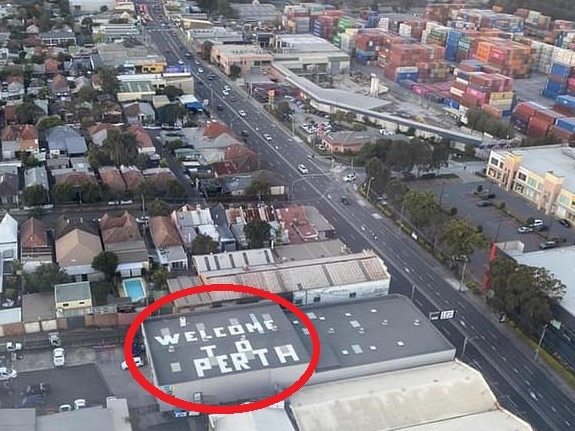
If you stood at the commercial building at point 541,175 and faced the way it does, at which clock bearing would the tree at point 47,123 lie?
The tree is roughly at 1 o'clock from the commercial building.

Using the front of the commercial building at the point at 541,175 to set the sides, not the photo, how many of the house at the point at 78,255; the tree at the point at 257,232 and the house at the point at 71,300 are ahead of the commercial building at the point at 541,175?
3

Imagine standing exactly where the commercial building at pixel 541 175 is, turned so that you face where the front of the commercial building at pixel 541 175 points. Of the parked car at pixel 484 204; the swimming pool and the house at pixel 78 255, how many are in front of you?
3

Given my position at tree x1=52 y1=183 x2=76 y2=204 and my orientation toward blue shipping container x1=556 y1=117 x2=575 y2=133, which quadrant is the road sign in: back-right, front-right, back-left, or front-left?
front-right

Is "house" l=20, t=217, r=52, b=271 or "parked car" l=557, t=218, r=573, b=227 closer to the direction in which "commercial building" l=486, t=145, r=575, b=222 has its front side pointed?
the house

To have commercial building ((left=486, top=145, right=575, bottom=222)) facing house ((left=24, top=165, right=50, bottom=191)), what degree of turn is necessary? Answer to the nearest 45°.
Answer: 0° — it already faces it

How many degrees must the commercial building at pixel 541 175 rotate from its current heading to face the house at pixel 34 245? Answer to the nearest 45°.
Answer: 0° — it already faces it

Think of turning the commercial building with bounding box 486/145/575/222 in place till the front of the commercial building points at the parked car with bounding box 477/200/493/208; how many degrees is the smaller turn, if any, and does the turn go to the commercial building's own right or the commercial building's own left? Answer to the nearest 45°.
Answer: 0° — it already faces it

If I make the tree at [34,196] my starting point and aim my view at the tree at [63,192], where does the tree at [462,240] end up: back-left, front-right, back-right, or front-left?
front-right

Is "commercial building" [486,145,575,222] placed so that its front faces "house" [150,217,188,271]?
yes

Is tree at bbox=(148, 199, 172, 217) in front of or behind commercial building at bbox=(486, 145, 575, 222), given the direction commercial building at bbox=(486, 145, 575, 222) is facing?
in front

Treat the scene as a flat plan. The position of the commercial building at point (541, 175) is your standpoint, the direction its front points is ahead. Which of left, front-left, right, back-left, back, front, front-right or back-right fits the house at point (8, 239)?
front

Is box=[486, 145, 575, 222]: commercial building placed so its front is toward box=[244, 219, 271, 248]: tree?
yes

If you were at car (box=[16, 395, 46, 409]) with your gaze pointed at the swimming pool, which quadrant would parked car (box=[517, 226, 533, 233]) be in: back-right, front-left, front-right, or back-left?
front-right

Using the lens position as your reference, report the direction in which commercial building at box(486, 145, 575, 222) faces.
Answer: facing the viewer and to the left of the viewer

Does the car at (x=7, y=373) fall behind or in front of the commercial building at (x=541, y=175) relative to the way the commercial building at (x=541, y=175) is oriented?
in front

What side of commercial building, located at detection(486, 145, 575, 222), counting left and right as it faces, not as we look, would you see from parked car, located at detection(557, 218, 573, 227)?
left

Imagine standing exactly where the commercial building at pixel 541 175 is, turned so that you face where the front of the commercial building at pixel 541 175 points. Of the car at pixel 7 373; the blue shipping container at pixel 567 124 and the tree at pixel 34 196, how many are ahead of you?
2

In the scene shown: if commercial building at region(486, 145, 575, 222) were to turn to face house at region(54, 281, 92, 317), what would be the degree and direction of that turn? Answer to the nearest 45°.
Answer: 0° — it already faces it

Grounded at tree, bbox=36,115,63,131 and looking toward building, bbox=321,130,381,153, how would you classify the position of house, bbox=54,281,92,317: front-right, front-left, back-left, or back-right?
front-right

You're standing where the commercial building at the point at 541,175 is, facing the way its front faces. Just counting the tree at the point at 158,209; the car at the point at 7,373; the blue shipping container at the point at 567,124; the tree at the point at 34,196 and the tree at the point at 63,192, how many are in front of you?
4
